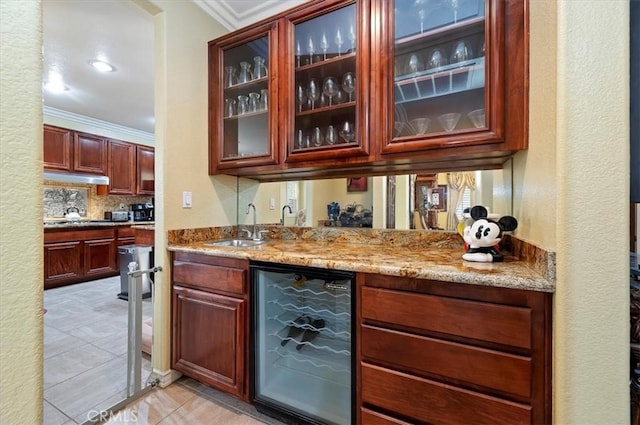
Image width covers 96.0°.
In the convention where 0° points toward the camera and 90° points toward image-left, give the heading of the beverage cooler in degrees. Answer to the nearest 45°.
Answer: approximately 45°

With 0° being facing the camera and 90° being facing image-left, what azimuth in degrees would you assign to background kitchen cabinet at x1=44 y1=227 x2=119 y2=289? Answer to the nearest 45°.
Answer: approximately 315°

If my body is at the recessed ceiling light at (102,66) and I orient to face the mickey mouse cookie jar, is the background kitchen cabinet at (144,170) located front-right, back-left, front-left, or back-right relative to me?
back-left

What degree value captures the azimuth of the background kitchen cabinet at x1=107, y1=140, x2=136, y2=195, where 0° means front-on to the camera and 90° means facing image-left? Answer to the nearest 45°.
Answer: approximately 315°

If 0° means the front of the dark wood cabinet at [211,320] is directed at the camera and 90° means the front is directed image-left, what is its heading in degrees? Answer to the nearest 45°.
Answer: approximately 45°
